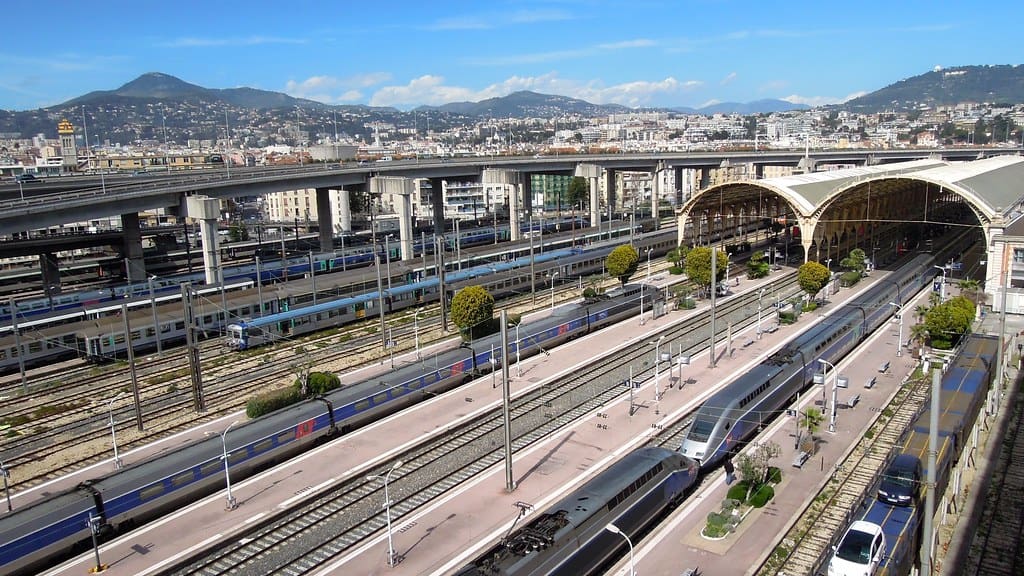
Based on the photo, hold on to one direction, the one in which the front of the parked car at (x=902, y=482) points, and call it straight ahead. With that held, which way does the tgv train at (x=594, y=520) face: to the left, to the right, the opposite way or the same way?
the opposite way

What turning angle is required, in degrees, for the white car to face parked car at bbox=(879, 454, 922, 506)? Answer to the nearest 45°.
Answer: approximately 135° to its right

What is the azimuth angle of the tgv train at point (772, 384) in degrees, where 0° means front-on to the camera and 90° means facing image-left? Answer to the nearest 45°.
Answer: approximately 45°

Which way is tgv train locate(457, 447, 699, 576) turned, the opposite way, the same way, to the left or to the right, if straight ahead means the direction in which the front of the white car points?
the opposite way

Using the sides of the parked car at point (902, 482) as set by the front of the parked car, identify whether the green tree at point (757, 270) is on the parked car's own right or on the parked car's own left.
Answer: on the parked car's own right

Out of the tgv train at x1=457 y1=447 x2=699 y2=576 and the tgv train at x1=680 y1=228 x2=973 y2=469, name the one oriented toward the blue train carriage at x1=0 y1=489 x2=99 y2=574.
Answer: the tgv train at x1=680 y1=228 x2=973 y2=469

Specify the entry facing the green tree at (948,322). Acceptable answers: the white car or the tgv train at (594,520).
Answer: the tgv train

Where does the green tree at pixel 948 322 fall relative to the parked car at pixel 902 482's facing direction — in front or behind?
behind

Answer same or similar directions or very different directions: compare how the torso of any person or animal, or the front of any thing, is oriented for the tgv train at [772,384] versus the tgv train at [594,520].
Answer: very different directions

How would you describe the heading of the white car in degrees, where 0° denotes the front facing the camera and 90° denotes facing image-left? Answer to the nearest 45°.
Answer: approximately 45°

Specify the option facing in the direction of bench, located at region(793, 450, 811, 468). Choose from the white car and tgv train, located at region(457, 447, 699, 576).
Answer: the tgv train

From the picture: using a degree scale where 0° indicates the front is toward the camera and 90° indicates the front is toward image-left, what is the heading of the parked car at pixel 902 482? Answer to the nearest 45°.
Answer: approximately 45°
